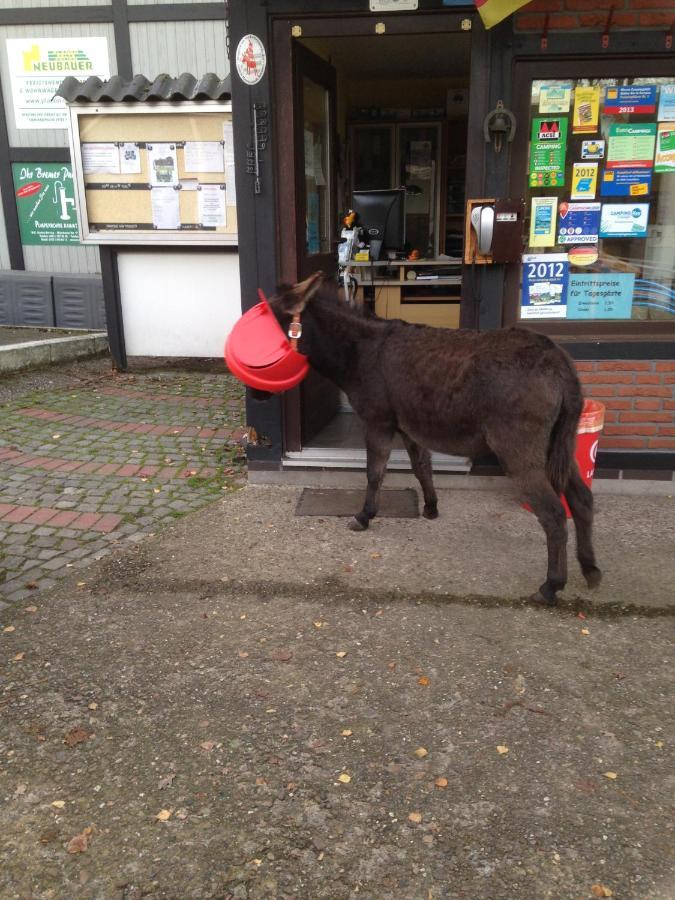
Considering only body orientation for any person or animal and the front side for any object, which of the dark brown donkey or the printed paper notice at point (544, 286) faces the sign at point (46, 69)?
the dark brown donkey

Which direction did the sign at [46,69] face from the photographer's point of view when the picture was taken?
facing the viewer

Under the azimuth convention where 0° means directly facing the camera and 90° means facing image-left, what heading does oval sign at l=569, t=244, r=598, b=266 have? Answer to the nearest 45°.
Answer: approximately 0°

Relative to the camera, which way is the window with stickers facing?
toward the camera

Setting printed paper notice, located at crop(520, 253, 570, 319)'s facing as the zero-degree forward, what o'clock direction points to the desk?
The desk is roughly at 5 o'clock from the printed paper notice.

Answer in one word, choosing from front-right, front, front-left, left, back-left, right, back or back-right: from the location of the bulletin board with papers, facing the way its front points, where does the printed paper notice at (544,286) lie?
front-left

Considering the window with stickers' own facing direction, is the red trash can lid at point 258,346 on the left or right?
on its right

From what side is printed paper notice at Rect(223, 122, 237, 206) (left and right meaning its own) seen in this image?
front

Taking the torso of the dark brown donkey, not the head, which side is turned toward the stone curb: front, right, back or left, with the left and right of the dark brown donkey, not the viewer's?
front

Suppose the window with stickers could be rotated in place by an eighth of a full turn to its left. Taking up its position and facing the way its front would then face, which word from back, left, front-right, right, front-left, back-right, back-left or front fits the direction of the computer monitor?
back

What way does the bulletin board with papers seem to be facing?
toward the camera

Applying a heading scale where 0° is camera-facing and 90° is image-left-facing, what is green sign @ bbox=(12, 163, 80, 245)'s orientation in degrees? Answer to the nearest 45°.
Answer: approximately 0°
